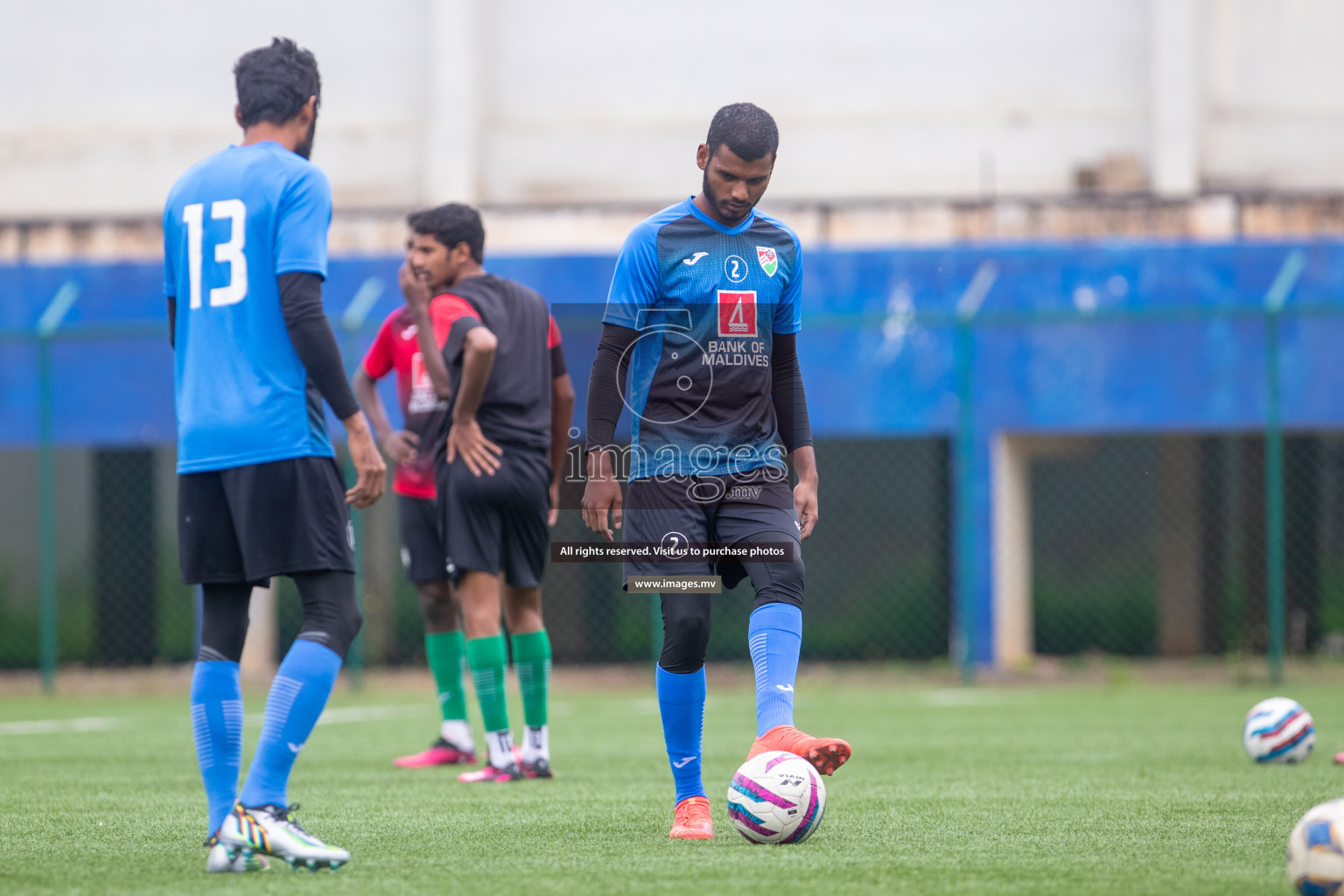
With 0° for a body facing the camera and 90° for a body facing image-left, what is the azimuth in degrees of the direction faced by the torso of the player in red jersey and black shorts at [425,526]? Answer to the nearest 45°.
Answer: approximately 45°

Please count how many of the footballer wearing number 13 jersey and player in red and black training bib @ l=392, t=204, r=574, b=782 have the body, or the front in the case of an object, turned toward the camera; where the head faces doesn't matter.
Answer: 0

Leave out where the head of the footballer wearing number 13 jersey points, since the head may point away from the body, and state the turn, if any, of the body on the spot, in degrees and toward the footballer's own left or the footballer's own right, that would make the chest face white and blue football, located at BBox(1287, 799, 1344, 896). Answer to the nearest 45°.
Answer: approximately 90° to the footballer's own right

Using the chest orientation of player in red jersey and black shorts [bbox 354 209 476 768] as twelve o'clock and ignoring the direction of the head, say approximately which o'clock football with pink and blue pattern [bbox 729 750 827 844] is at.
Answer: The football with pink and blue pattern is roughly at 10 o'clock from the player in red jersey and black shorts.

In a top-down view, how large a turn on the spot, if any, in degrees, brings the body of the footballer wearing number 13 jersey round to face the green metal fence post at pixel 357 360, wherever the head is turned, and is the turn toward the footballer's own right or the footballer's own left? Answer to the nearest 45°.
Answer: approximately 45° to the footballer's own left

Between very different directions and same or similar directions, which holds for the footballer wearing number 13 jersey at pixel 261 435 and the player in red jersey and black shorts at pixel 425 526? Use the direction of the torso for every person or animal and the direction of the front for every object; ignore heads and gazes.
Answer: very different directions

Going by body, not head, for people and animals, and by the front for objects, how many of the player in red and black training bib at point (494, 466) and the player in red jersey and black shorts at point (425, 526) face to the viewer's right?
0

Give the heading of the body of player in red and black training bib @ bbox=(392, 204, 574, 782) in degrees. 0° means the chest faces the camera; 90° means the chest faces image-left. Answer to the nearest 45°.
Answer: approximately 135°

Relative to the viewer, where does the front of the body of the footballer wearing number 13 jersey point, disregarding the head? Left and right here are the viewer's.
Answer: facing away from the viewer and to the right of the viewer

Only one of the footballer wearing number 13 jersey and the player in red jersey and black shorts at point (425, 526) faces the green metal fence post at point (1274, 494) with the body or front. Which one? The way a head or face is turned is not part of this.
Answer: the footballer wearing number 13 jersey
